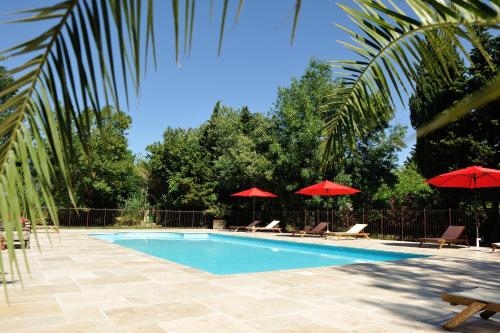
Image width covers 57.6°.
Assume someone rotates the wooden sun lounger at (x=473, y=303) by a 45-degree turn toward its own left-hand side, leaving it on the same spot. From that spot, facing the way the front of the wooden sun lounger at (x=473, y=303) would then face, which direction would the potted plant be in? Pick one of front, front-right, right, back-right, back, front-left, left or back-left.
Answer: right

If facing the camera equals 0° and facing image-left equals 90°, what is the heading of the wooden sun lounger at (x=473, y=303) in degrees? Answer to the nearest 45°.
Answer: approximately 90°

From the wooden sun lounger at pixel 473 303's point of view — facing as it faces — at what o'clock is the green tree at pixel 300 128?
The green tree is roughly at 2 o'clock from the wooden sun lounger.

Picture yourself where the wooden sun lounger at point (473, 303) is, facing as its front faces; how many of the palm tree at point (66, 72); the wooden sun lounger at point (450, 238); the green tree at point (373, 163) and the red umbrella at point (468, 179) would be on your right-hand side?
3

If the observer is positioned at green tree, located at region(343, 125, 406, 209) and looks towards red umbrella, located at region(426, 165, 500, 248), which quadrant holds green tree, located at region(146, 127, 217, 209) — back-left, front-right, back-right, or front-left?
back-right

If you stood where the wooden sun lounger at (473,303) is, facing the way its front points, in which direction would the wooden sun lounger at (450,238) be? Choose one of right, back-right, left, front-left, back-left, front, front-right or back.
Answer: right

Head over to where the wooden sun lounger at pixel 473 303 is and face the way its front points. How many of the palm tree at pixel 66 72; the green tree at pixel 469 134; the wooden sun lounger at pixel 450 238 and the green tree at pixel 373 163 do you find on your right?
3

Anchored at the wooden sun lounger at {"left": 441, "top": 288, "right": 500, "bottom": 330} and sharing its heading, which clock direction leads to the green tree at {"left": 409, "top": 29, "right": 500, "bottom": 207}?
The green tree is roughly at 3 o'clock from the wooden sun lounger.

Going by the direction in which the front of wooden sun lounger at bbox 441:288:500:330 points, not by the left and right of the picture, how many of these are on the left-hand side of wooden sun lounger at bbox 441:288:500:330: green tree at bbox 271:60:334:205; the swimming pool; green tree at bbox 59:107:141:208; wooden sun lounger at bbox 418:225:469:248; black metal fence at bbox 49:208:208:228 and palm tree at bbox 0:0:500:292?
1

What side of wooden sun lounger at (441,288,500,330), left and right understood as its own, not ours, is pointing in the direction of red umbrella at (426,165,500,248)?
right

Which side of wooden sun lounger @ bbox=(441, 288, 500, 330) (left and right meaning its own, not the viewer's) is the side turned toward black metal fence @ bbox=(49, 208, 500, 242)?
right

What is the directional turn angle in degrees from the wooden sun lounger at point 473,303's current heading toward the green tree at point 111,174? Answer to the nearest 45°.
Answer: approximately 45° to its right
